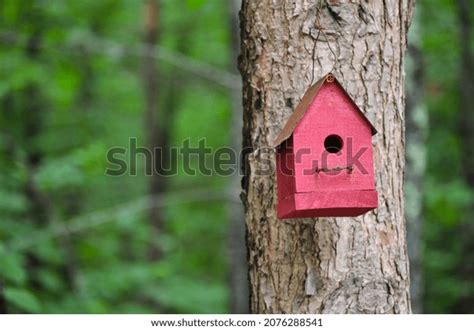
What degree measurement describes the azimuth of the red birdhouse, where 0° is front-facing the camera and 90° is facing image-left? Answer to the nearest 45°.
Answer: approximately 0°

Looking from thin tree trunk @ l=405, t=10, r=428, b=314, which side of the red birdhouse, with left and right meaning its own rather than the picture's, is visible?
back

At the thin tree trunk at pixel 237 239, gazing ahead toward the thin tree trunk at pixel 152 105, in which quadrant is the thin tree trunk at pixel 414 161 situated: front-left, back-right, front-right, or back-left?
back-right

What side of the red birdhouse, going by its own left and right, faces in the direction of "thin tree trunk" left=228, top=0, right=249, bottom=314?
back

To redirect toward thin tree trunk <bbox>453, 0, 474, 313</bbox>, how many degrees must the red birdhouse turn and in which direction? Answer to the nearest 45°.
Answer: approximately 180°

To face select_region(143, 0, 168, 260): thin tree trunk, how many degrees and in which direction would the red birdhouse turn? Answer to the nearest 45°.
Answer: approximately 180°
